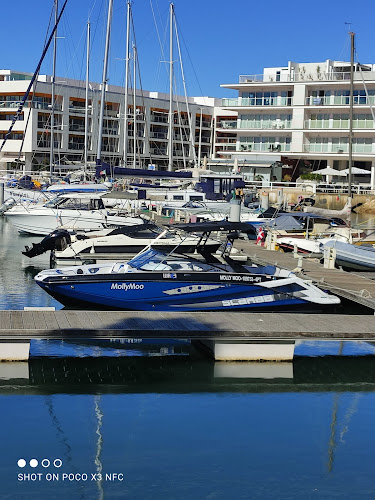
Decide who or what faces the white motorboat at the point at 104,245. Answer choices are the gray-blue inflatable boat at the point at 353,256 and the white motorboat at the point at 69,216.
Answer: the gray-blue inflatable boat at the point at 353,256

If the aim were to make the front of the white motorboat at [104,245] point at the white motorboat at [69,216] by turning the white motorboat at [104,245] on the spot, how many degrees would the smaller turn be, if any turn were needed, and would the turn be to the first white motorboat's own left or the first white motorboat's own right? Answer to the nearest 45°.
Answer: approximately 90° to the first white motorboat's own left

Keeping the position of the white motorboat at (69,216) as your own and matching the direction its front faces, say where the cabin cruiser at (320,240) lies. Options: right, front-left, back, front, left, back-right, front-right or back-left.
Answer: back-left

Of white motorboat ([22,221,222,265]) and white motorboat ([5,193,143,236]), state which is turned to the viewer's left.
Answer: white motorboat ([5,193,143,236])

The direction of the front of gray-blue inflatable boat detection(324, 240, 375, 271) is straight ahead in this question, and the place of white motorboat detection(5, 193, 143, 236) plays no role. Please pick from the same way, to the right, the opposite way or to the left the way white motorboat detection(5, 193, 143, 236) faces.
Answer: the same way

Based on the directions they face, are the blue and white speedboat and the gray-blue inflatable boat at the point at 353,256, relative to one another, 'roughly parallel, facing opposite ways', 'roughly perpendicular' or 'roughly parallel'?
roughly parallel

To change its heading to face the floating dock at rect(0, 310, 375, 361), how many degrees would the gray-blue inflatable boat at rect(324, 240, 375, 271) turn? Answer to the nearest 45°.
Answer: approximately 90° to its left

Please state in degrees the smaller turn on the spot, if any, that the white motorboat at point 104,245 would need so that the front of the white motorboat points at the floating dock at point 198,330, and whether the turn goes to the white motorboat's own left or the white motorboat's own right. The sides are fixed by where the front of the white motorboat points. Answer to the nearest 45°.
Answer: approximately 90° to the white motorboat's own right

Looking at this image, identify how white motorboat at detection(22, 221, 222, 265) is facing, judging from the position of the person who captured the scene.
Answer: facing to the right of the viewer

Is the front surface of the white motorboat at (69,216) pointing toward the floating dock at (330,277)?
no

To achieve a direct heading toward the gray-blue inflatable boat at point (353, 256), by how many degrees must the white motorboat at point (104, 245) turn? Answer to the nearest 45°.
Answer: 0° — it already faces it

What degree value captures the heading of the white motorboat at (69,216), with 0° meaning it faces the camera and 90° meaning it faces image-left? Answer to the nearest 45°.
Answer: approximately 90°
